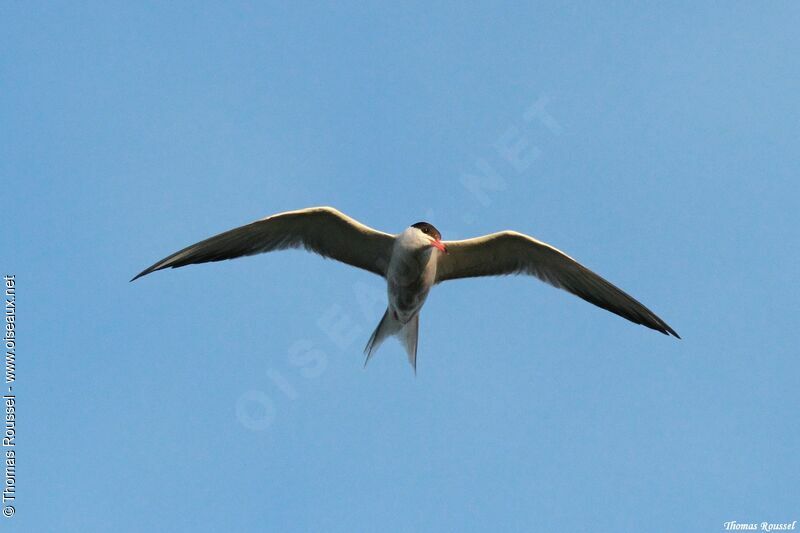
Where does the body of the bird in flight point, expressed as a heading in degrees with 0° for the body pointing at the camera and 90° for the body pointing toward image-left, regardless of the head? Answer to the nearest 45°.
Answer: approximately 0°
